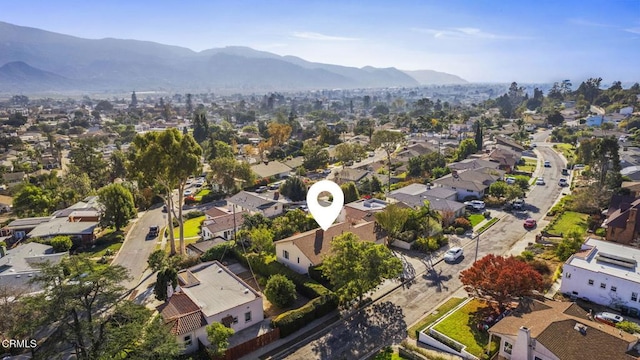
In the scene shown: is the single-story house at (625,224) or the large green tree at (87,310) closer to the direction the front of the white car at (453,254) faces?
the large green tree

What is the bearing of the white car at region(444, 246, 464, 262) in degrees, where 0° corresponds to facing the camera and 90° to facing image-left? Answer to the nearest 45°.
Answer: approximately 45°

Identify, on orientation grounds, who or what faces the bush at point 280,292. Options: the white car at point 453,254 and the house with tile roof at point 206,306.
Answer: the white car

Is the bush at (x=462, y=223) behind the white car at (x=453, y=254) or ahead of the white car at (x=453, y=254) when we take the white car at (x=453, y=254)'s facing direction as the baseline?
behind

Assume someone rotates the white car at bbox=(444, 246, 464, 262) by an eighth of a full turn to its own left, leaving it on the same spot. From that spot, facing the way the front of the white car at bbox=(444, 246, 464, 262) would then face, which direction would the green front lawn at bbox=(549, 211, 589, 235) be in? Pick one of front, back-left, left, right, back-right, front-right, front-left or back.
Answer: back-left

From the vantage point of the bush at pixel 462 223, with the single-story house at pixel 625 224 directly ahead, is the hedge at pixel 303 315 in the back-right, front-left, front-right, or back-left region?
back-right

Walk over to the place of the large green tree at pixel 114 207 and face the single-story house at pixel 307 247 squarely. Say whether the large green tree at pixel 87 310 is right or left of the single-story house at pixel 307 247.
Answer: right

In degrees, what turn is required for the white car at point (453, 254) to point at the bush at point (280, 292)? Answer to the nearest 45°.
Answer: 0° — it already faces it

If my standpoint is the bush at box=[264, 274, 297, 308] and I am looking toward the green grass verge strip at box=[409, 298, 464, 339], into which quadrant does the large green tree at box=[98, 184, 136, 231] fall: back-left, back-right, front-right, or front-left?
back-left

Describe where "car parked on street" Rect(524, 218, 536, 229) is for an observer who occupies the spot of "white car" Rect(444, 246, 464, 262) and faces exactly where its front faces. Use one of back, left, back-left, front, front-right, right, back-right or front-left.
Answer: back

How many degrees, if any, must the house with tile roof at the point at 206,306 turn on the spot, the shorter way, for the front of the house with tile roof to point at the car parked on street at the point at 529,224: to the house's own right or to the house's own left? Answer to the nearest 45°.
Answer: approximately 135° to the house's own left

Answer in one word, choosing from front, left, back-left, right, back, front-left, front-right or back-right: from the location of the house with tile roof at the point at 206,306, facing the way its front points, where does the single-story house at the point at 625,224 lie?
back-left
